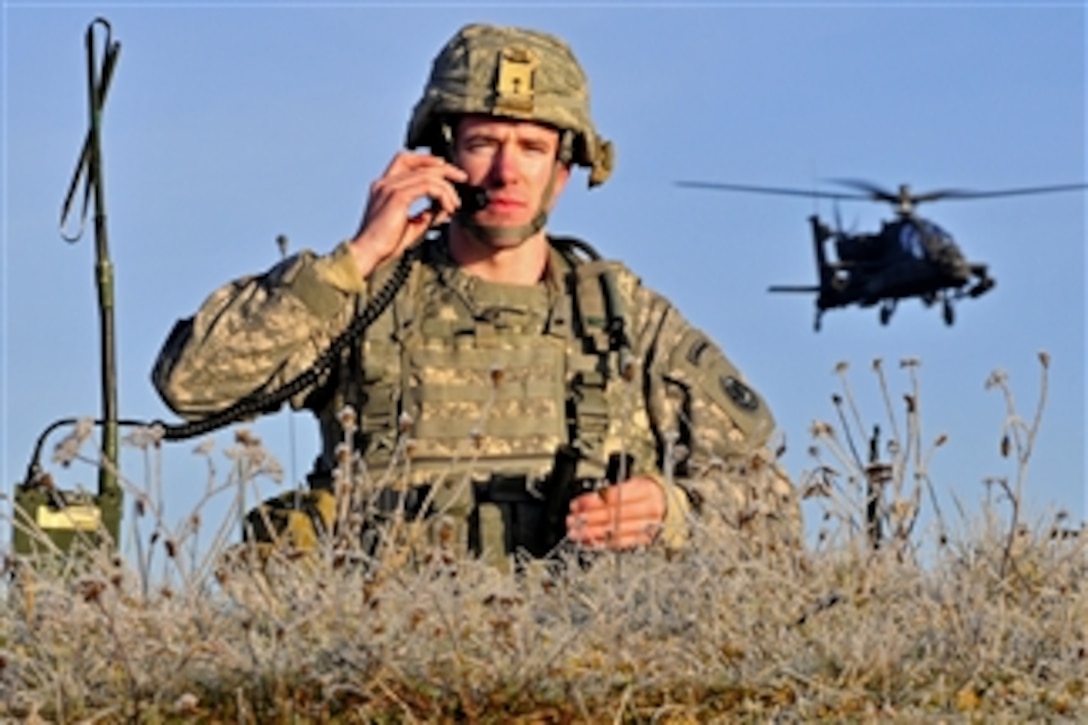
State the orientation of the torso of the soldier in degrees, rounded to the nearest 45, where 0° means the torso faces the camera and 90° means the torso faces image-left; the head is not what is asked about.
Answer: approximately 0°
